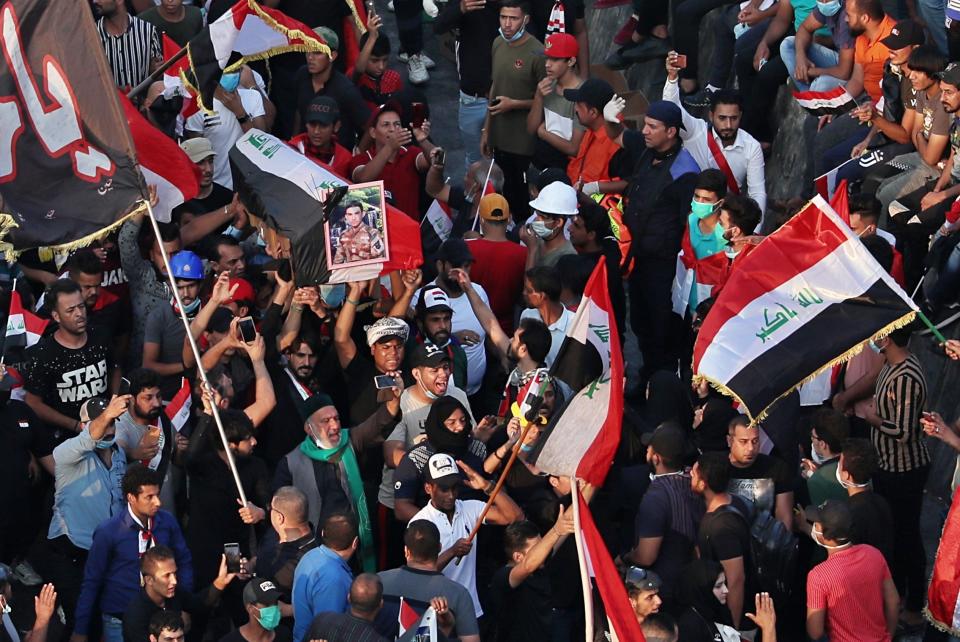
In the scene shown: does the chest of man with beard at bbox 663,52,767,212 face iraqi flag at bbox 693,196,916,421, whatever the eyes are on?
yes

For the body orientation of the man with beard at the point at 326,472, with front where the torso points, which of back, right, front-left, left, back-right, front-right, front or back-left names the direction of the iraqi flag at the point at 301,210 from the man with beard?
back-left

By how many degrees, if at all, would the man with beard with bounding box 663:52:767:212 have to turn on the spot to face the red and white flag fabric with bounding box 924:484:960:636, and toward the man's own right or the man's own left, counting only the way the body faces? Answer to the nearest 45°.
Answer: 0° — they already face it

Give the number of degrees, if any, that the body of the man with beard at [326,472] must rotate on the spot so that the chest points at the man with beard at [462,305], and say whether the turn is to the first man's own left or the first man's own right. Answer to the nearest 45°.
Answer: approximately 90° to the first man's own left

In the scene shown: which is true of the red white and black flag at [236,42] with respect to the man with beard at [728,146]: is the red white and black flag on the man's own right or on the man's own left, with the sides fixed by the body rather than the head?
on the man's own right

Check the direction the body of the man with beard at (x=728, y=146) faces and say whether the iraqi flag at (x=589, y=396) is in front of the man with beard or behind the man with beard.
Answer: in front

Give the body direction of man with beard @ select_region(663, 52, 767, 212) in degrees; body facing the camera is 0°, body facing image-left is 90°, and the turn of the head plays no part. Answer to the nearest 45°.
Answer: approximately 0°

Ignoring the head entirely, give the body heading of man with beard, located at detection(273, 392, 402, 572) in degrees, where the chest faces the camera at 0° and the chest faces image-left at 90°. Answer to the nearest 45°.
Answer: approximately 315°

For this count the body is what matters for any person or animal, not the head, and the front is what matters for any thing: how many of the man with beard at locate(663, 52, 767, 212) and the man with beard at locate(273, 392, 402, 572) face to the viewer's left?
0

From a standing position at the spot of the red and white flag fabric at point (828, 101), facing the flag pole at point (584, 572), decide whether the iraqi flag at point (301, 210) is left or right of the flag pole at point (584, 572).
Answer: right
